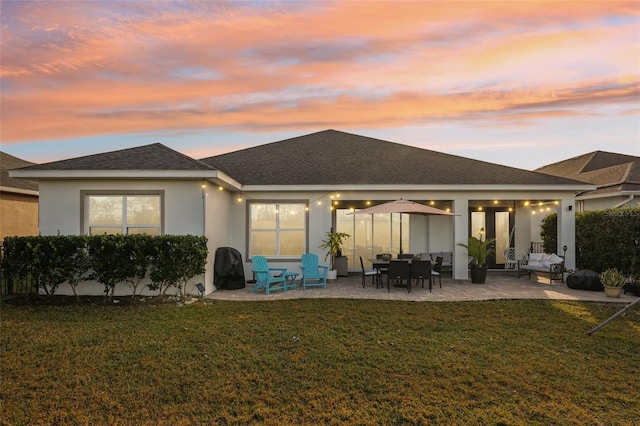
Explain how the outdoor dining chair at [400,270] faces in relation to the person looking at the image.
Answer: facing away from the viewer

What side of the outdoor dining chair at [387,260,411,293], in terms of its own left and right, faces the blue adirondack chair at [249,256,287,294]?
left

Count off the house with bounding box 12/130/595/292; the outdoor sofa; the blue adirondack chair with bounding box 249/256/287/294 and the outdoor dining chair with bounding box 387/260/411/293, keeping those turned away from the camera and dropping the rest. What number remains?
2

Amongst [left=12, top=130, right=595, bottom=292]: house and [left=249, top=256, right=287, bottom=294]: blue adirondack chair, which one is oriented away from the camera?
the house

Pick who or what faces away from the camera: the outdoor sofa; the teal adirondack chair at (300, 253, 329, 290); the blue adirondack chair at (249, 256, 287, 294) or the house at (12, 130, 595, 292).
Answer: the house

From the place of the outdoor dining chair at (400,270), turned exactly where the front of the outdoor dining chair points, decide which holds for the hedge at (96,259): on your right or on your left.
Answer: on your left

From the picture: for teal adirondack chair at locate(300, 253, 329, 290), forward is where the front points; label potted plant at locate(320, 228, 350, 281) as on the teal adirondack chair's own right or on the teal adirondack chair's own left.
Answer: on the teal adirondack chair's own left

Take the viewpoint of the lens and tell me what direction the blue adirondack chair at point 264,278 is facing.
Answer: facing the viewer and to the right of the viewer

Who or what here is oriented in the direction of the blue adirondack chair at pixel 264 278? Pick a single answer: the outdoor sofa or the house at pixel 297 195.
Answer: the outdoor sofa

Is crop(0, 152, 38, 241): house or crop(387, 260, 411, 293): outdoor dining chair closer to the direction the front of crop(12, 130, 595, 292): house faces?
the house

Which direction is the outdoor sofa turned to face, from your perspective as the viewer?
facing the viewer and to the left of the viewer

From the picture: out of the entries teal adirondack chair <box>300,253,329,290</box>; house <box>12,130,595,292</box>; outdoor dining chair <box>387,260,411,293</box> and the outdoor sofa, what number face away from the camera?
2

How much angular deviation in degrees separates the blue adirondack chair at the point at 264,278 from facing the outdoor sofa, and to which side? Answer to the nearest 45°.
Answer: approximately 45° to its left

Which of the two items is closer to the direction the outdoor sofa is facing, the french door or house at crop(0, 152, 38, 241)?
the house
